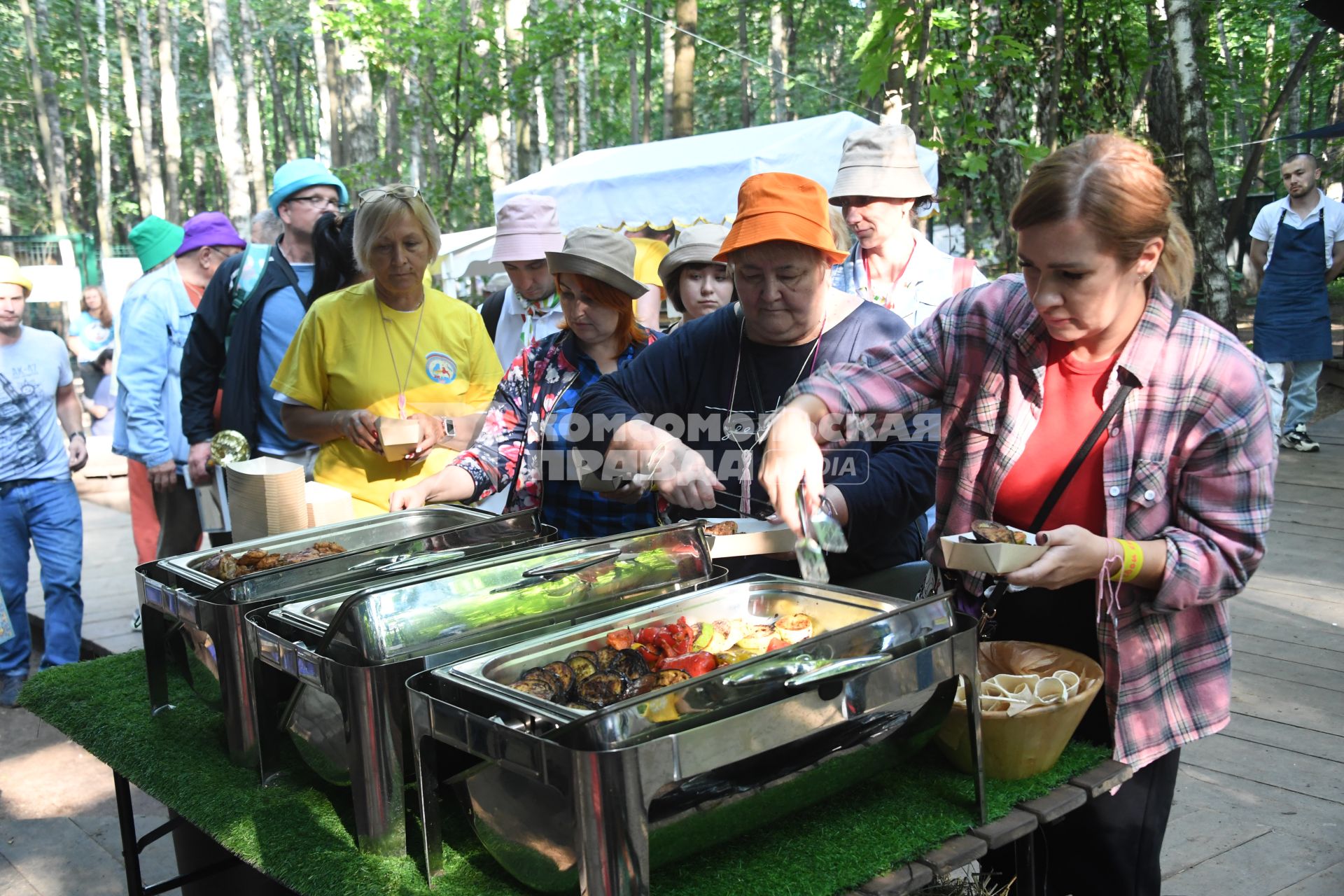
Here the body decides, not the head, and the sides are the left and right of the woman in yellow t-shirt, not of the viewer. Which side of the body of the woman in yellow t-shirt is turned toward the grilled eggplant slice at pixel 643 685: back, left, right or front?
front

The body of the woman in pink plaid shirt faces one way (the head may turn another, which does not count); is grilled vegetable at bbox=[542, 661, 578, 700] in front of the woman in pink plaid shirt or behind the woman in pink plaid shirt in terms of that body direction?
in front

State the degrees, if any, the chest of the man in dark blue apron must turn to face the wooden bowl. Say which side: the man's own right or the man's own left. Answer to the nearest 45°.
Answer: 0° — they already face it

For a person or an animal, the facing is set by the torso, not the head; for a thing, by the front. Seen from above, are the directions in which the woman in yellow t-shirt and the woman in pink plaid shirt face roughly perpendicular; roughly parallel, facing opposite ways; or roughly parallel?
roughly perpendicular

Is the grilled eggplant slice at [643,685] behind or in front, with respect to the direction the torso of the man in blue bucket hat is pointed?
in front

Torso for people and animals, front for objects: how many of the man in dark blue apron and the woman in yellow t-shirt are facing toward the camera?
2

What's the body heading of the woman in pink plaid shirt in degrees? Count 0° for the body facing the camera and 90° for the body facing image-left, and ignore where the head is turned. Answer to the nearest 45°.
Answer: approximately 45°

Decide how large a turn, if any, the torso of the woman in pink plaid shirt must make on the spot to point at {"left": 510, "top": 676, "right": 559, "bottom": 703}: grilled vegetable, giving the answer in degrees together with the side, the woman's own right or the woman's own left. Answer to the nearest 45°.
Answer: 0° — they already face it

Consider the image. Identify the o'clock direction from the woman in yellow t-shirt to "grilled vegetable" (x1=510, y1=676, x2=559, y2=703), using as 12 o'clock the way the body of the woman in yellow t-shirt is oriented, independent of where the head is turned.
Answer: The grilled vegetable is roughly at 12 o'clock from the woman in yellow t-shirt.

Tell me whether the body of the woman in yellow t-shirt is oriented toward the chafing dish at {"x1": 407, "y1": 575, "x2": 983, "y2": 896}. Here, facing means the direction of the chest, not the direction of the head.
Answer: yes
